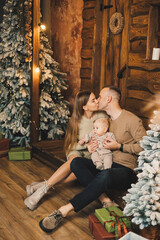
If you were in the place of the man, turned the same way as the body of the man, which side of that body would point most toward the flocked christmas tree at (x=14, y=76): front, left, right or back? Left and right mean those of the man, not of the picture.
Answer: right

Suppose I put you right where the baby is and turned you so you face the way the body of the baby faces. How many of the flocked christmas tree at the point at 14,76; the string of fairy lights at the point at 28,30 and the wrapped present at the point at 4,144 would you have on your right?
3

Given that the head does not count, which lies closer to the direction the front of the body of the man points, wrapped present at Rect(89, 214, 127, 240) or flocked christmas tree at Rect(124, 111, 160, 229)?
the wrapped present

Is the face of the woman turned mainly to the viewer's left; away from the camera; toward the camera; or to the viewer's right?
to the viewer's right

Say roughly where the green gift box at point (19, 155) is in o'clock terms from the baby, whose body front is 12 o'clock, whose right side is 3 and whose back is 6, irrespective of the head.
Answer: The green gift box is roughly at 3 o'clock from the baby.

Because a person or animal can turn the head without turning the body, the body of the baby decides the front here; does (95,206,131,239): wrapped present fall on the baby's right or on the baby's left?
on the baby's left

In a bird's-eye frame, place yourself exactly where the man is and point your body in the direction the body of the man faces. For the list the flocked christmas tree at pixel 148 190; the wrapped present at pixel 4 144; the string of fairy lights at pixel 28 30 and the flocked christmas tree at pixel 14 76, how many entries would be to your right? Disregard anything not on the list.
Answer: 3

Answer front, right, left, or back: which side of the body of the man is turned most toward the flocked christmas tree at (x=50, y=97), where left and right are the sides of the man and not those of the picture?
right

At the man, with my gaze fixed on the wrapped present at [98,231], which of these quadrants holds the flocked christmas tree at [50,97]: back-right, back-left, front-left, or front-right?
back-right

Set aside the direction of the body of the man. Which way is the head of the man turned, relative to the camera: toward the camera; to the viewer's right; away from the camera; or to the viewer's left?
to the viewer's left

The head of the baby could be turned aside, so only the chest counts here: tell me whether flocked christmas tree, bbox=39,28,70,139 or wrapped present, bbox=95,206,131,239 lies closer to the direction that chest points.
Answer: the wrapped present
